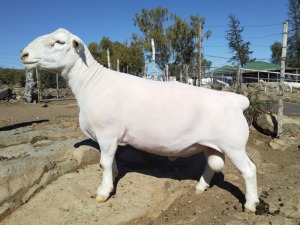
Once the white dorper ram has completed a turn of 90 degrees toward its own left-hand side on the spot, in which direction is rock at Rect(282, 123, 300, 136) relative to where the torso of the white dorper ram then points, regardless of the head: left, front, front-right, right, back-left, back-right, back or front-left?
back-left

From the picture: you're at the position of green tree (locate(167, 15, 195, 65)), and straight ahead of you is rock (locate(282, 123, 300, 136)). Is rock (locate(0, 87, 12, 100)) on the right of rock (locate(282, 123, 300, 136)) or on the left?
right

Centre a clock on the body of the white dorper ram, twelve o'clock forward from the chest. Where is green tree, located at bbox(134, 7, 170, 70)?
The green tree is roughly at 3 o'clock from the white dorper ram.

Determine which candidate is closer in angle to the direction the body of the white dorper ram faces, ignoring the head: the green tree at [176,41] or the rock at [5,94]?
the rock

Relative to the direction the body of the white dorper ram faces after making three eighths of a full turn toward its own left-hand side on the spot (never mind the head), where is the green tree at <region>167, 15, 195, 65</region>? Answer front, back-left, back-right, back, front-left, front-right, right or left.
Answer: back-left

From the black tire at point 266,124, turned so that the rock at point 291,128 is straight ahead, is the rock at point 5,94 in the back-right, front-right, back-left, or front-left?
back-left

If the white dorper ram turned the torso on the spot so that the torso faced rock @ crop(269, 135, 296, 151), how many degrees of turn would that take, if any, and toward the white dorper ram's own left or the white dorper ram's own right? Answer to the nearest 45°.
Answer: approximately 135° to the white dorper ram's own right

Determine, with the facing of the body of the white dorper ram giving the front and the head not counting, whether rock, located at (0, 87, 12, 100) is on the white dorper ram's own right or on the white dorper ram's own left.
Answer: on the white dorper ram's own right

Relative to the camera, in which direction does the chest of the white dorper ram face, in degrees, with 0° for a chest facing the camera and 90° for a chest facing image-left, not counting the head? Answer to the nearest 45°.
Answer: approximately 90°

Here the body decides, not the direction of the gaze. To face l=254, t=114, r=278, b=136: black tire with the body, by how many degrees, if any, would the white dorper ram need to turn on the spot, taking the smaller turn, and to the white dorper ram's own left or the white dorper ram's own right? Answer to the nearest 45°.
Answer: approximately 135° to the white dorper ram's own right

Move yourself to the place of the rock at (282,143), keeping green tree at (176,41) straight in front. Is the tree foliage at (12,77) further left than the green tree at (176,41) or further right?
left
